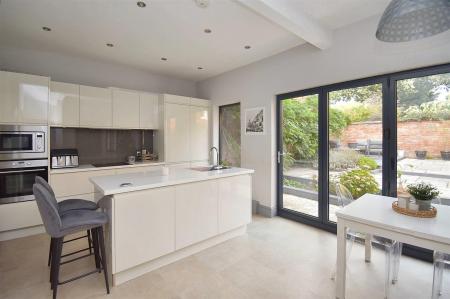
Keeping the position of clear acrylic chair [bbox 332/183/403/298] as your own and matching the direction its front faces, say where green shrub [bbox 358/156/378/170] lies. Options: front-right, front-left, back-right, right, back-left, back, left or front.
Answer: back-left

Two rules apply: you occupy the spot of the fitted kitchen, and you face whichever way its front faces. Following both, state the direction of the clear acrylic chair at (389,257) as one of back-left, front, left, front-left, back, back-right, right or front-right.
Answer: front

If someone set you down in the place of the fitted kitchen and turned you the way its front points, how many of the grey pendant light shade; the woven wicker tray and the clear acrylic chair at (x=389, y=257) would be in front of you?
3

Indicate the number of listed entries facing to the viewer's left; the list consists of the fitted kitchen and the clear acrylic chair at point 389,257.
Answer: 0

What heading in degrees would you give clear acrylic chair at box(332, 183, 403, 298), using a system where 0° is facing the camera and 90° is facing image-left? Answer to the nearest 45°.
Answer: approximately 315°

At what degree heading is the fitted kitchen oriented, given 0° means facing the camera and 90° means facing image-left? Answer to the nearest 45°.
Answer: approximately 315°
